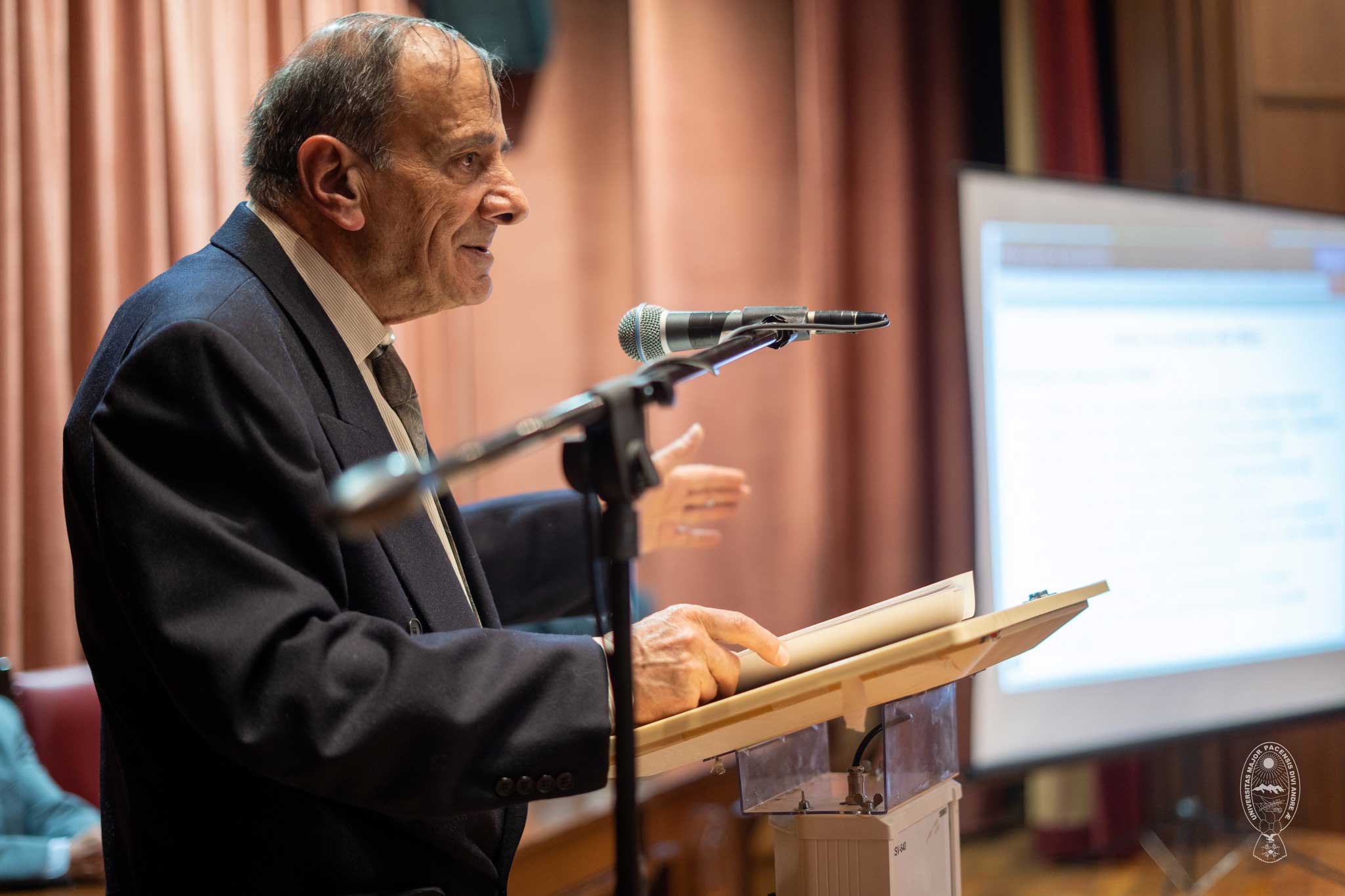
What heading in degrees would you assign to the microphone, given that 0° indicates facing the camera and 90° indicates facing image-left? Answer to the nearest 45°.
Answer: approximately 90°

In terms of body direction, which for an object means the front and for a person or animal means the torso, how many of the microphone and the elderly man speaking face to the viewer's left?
1

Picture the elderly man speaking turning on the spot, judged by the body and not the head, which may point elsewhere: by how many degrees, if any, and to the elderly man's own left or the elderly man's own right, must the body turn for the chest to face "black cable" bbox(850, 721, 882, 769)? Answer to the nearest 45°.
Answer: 0° — they already face it

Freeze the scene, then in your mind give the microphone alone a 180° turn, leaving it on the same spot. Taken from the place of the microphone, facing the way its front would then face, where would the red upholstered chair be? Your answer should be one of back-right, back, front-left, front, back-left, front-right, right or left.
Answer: back-left

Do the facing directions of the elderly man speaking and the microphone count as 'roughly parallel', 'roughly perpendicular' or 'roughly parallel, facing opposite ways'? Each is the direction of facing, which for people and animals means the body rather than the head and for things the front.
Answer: roughly parallel, facing opposite ways

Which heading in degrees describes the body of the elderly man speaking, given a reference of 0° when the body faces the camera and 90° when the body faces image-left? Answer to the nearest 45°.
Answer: approximately 270°

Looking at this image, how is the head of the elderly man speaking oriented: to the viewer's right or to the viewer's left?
to the viewer's right

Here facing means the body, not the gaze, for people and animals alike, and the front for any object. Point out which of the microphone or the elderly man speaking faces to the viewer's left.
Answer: the microphone

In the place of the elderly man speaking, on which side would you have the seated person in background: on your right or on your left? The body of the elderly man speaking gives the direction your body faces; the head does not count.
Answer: on your left
